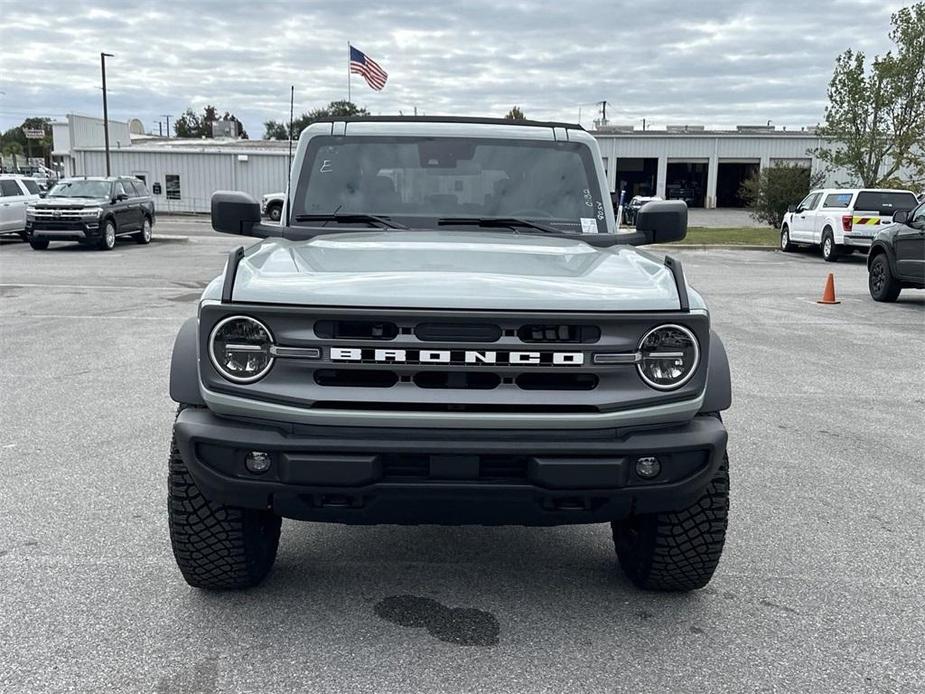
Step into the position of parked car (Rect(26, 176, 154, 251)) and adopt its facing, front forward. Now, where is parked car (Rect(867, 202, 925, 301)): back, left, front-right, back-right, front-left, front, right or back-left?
left

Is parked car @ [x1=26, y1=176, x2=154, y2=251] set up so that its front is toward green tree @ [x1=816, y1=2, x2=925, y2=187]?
no

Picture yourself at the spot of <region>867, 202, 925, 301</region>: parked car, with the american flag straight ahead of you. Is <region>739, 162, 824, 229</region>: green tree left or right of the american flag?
right

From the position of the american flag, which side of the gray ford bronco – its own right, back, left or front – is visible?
back

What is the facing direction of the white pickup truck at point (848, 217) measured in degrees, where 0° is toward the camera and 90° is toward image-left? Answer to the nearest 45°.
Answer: approximately 135°

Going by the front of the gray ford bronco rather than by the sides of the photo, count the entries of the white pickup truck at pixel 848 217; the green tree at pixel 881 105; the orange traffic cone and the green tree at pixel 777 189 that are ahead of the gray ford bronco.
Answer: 0

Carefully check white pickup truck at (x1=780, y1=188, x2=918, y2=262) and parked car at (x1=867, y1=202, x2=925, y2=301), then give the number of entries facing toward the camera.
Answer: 0

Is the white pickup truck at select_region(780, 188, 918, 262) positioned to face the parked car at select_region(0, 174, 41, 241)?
no

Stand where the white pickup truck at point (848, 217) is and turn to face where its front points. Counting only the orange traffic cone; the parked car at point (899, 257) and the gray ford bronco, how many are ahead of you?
0

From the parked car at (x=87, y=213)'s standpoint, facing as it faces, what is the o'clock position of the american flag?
The american flag is roughly at 6 o'clock from the parked car.

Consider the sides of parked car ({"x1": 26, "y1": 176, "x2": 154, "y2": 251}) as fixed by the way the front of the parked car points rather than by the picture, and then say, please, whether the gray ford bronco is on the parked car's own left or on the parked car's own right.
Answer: on the parked car's own left

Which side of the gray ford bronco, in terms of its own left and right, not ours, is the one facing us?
front

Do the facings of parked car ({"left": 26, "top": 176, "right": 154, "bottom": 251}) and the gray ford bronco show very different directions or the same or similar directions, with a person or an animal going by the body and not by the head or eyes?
same or similar directions

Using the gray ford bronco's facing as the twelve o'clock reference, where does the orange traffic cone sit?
The orange traffic cone is roughly at 7 o'clock from the gray ford bronco.

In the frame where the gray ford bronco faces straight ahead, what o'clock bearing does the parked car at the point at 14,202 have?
The parked car is roughly at 5 o'clock from the gray ford bronco.

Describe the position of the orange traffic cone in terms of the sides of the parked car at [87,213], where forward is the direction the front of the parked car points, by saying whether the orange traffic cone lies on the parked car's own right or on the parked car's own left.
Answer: on the parked car's own left
